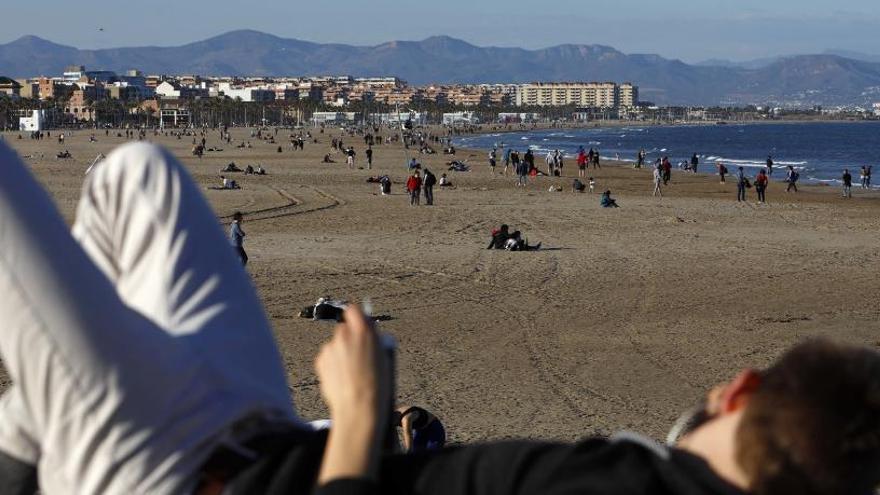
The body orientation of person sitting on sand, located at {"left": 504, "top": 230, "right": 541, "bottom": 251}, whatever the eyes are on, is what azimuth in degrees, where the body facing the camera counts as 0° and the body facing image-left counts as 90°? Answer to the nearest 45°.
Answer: approximately 270°

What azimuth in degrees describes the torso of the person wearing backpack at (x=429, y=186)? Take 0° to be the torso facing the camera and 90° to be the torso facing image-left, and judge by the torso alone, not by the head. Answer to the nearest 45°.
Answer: approximately 180°

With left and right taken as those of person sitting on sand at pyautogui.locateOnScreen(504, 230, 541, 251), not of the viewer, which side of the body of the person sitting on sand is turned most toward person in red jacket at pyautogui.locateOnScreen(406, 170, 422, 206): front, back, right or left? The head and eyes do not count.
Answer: left

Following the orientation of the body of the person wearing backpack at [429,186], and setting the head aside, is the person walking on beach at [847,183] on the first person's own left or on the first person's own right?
on the first person's own right

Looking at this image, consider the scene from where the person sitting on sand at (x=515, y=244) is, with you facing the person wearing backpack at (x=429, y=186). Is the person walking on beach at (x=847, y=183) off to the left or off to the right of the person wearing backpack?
right

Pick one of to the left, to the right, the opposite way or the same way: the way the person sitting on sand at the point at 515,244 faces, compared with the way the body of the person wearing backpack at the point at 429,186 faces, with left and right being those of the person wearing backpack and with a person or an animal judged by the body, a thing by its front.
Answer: to the right

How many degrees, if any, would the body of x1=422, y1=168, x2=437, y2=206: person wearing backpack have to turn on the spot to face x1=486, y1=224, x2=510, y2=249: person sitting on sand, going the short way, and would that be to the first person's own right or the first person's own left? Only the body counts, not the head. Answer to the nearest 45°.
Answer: approximately 90° to the first person's own left

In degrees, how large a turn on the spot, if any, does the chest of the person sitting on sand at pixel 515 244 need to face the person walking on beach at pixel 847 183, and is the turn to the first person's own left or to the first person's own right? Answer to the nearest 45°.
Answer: approximately 45° to the first person's own left
